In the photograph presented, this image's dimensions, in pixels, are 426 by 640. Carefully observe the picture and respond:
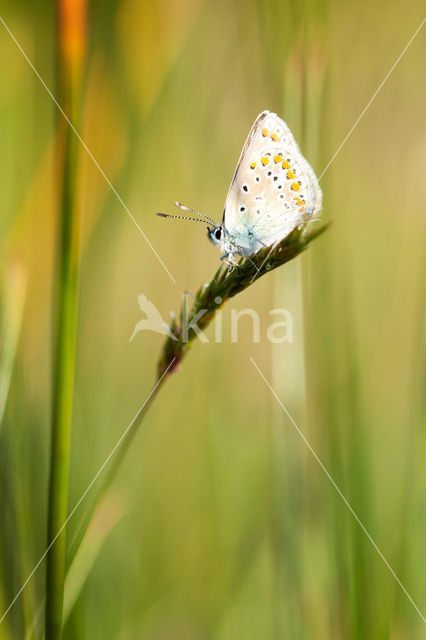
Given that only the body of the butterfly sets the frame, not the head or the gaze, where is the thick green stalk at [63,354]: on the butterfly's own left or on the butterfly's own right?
on the butterfly's own left

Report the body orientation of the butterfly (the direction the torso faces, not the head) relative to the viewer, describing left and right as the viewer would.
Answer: facing to the left of the viewer
